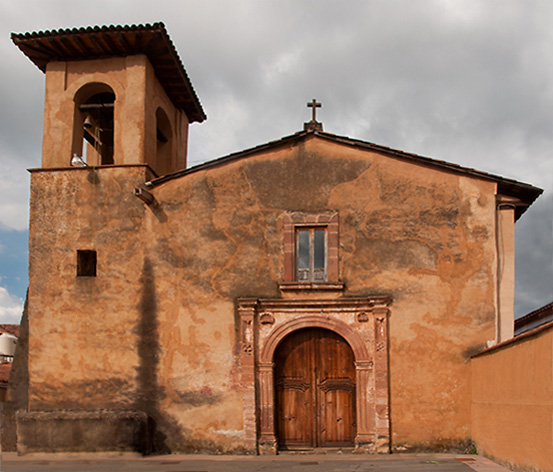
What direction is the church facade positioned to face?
toward the camera

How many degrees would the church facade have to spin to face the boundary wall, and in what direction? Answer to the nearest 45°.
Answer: approximately 45° to its left
